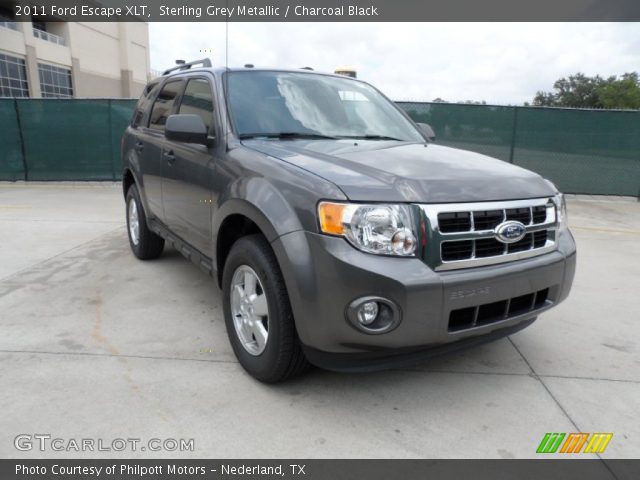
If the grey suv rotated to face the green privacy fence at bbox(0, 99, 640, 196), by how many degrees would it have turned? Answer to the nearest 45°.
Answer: approximately 135° to its left

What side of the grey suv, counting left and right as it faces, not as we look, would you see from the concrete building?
back

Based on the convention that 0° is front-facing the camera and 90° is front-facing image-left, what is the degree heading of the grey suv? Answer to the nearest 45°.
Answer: approximately 315°

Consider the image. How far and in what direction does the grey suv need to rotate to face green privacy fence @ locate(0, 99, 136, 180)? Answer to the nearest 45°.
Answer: approximately 180°
